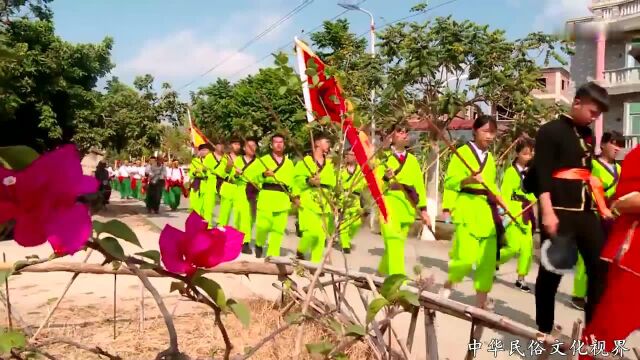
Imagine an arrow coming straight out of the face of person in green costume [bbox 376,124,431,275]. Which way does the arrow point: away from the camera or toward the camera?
toward the camera

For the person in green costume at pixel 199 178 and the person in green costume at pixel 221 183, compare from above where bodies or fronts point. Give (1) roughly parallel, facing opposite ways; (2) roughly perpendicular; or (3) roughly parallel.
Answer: roughly parallel

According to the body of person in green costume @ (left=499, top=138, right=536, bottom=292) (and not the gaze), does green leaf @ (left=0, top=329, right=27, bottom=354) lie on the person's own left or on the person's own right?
on the person's own right

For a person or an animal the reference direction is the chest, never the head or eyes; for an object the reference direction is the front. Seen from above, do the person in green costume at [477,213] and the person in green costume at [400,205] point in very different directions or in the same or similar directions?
same or similar directions

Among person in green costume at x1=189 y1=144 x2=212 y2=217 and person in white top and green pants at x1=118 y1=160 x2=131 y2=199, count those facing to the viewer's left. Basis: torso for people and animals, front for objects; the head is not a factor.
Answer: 0

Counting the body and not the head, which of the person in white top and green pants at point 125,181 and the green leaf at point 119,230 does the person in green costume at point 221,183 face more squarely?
the green leaf

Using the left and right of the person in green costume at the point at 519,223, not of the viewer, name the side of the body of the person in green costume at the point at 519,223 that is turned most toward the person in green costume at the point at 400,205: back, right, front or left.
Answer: right

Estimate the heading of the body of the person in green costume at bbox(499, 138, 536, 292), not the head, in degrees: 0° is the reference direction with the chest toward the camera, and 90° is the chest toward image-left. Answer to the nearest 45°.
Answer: approximately 315°

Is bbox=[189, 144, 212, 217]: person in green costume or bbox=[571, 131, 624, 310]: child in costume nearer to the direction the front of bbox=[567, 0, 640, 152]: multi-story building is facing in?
the person in green costume

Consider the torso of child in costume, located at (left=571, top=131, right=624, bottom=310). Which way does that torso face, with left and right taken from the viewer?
facing the viewer and to the right of the viewer

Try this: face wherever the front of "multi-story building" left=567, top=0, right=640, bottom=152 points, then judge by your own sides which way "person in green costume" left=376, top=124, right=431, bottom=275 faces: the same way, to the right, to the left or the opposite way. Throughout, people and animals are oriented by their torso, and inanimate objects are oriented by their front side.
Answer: to the left

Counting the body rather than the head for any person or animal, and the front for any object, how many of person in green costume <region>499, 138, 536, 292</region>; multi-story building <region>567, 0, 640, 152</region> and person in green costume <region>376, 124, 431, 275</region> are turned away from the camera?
0

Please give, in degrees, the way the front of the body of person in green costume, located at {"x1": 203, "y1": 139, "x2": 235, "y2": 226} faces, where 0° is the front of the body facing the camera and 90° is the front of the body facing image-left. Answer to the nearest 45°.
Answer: approximately 315°

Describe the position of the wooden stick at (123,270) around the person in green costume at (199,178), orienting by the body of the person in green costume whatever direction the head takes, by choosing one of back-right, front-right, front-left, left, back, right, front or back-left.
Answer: front-right

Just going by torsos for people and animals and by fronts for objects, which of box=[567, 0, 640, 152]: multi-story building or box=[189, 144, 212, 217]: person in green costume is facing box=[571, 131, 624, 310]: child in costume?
the person in green costume

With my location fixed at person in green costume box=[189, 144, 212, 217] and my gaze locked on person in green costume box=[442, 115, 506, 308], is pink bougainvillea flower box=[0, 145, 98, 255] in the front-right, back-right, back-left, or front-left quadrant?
front-right
